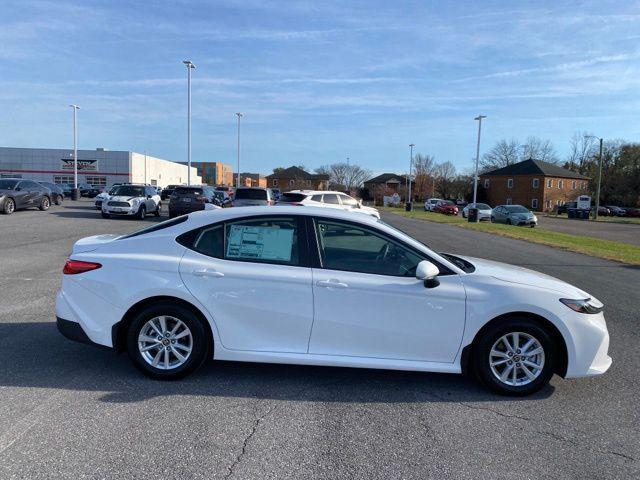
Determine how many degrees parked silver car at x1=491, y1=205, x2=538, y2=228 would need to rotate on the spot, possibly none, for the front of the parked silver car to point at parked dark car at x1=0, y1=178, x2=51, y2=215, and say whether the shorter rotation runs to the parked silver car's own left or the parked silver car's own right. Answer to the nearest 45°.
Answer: approximately 90° to the parked silver car's own right

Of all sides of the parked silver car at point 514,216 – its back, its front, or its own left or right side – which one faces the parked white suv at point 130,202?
right

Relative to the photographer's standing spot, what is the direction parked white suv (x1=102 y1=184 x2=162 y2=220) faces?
facing the viewer and to the left of the viewer

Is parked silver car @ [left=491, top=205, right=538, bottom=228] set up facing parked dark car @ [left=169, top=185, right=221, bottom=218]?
no

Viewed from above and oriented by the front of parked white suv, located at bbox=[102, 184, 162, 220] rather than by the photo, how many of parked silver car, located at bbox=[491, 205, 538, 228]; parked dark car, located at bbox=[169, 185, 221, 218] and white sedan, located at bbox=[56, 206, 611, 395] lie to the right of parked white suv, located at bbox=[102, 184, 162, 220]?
0

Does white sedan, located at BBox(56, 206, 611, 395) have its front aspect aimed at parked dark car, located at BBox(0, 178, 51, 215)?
no

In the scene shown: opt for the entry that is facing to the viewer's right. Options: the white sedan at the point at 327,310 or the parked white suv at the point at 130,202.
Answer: the white sedan

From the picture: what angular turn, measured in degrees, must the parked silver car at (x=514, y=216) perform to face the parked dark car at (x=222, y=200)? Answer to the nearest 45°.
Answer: approximately 90° to its right

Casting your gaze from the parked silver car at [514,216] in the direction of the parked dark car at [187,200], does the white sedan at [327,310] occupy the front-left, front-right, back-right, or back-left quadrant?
front-left

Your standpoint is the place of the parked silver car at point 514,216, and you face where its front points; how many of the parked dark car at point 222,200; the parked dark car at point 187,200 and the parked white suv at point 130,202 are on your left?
0

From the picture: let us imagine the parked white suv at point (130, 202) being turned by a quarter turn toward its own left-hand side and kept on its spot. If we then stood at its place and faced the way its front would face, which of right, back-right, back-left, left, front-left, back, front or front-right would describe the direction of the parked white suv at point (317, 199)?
front

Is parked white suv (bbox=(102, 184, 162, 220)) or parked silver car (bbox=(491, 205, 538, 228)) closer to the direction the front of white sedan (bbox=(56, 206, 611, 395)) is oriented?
the parked silver car

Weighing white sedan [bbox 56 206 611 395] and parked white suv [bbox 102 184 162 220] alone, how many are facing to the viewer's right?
1

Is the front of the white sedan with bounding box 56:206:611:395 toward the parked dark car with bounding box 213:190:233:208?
no

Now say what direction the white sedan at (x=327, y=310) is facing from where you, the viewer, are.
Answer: facing to the right of the viewer

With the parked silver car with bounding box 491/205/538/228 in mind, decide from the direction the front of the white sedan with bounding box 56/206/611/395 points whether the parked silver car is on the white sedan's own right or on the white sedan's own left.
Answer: on the white sedan's own left

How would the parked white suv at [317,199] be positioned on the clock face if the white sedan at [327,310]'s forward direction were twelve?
The parked white suv is roughly at 9 o'clock from the white sedan.
